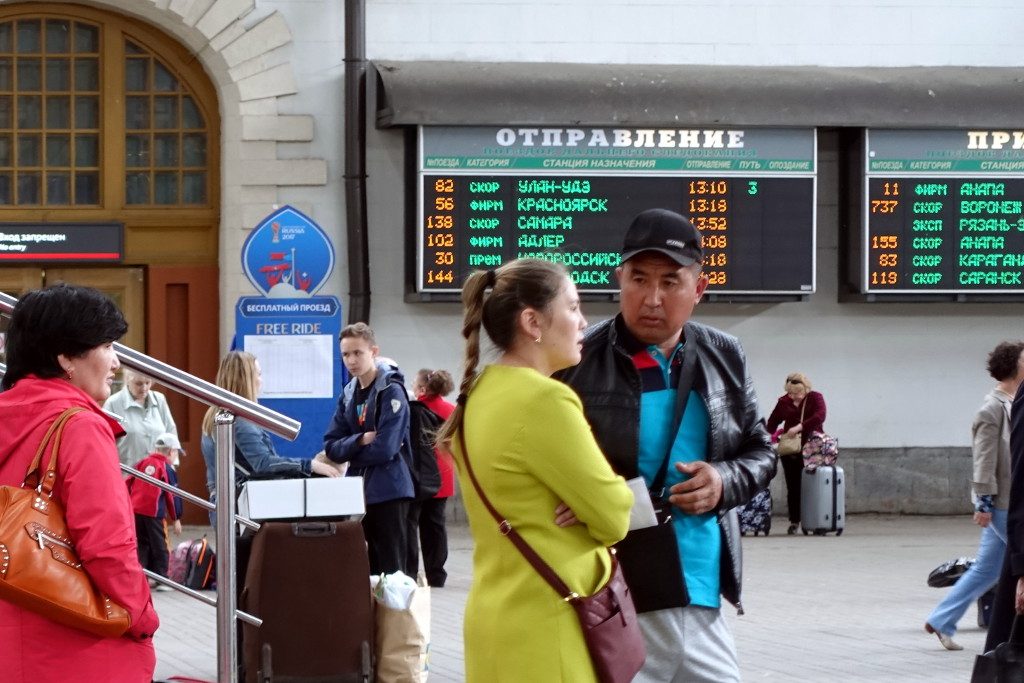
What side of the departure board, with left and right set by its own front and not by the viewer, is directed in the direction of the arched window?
right

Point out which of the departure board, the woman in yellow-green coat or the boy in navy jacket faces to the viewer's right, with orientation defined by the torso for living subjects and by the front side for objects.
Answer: the woman in yellow-green coat

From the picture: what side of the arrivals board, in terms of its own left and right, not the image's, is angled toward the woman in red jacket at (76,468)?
front

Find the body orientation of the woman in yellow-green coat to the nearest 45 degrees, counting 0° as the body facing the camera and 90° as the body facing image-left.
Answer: approximately 270°

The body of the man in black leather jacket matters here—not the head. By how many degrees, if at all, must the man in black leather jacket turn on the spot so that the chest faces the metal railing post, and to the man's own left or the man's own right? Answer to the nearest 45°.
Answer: approximately 90° to the man's own right

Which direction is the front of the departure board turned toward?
toward the camera

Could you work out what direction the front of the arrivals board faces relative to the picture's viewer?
facing the viewer

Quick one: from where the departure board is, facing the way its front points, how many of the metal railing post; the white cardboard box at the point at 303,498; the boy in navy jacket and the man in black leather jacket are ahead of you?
4

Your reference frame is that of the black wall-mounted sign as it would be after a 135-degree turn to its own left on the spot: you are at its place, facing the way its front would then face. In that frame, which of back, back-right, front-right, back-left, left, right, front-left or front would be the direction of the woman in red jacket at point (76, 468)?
back-right

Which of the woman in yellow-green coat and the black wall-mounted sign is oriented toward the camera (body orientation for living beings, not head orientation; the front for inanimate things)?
the black wall-mounted sign

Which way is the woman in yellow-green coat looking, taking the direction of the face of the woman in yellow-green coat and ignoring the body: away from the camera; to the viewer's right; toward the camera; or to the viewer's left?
to the viewer's right

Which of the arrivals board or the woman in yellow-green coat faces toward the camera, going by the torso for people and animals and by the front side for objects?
the arrivals board

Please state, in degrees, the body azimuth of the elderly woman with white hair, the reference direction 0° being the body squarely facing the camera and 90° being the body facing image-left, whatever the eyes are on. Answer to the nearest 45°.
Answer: approximately 315°

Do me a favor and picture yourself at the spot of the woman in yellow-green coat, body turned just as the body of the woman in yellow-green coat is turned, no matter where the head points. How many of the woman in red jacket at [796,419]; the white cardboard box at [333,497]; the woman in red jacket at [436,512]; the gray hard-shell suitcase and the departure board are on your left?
5
